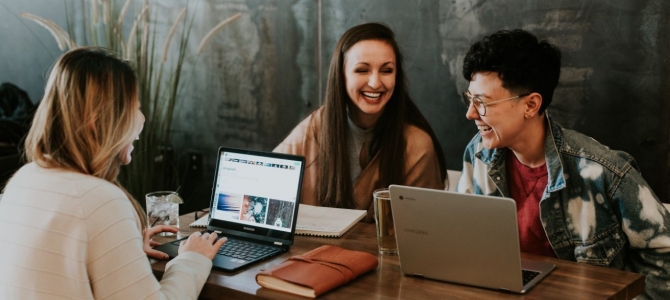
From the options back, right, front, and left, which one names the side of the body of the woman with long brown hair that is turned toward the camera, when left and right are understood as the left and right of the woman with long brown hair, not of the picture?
front

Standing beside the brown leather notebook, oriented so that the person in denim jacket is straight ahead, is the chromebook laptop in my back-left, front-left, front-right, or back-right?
front-right

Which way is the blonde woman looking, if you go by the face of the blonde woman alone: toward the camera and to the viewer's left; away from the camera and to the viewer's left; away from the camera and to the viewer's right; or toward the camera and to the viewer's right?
away from the camera and to the viewer's right

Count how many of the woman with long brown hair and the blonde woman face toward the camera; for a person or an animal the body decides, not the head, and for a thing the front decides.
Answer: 1

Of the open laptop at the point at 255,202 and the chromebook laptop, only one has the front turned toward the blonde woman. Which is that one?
the open laptop

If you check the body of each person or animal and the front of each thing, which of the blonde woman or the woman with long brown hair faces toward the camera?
the woman with long brown hair

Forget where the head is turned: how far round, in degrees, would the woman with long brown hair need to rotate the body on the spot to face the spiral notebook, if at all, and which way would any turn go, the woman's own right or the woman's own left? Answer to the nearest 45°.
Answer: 0° — they already face it

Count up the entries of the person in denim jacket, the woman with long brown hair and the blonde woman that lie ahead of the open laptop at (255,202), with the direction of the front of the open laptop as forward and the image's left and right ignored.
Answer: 1

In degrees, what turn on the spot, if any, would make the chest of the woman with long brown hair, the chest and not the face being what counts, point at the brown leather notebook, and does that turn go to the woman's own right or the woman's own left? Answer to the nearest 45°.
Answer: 0° — they already face it

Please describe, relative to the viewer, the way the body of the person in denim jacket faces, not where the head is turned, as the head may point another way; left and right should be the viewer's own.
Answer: facing the viewer and to the left of the viewer

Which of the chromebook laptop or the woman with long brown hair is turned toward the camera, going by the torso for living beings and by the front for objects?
the woman with long brown hair

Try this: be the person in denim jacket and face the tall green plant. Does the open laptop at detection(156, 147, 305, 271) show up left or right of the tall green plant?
left

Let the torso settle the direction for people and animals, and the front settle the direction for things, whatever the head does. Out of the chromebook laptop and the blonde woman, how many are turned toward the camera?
0

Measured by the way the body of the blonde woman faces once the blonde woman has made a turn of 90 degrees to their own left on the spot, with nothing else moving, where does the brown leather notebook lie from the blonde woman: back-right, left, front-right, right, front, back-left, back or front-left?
back-right

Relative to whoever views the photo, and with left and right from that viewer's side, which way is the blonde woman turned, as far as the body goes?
facing away from the viewer and to the right of the viewer

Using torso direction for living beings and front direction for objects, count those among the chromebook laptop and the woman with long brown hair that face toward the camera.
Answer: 1

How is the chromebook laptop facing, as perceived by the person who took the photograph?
facing away from the viewer and to the right of the viewer

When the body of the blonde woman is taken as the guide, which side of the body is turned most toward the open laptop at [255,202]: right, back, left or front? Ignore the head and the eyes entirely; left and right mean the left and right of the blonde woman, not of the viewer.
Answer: front
